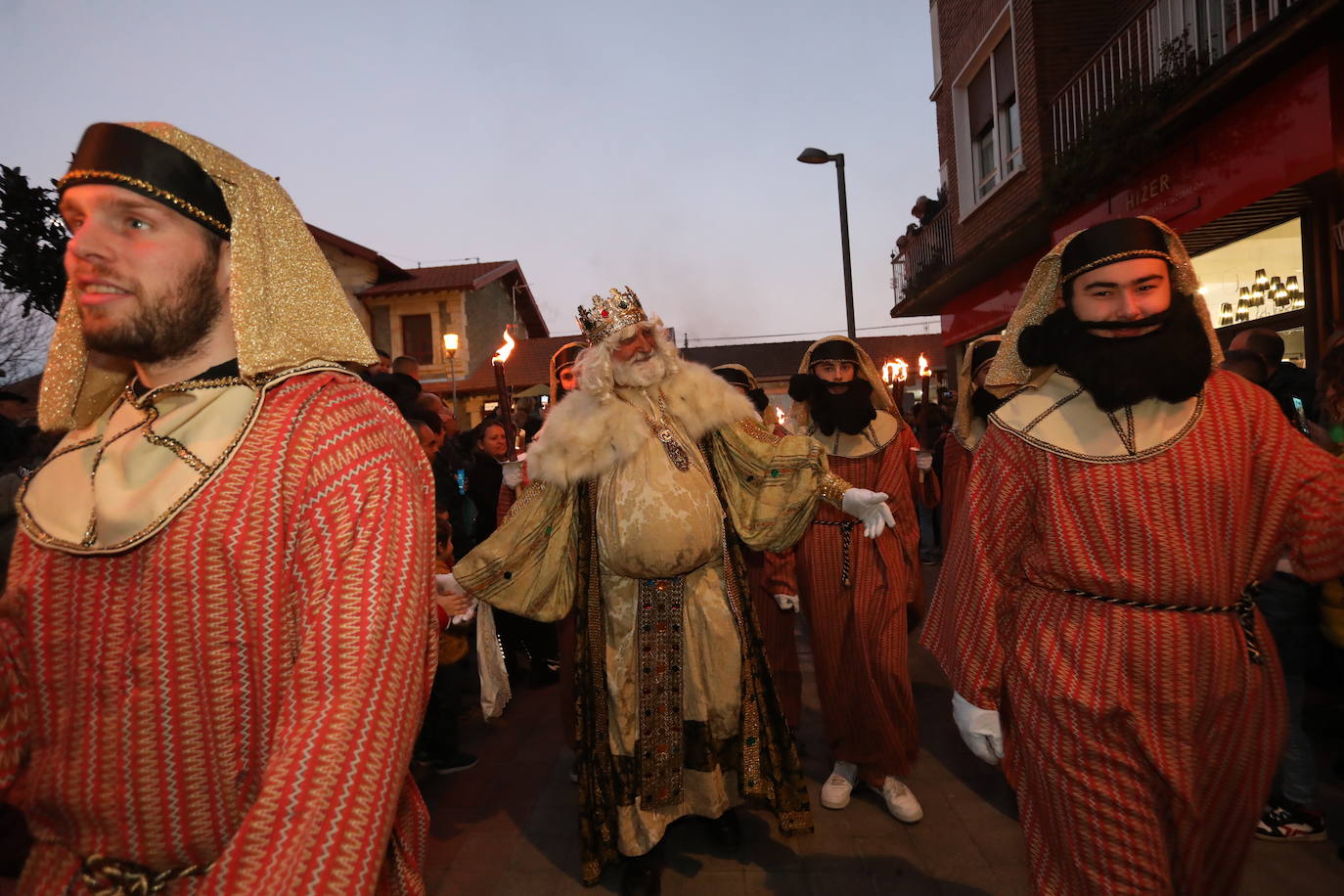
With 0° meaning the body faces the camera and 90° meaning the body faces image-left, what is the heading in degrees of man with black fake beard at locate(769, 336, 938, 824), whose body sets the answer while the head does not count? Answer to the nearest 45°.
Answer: approximately 0°

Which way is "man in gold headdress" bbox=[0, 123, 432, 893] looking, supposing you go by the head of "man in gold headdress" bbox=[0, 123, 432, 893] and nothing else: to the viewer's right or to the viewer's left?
to the viewer's left

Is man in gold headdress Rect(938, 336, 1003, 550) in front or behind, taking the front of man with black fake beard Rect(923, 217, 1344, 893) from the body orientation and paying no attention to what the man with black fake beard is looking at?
behind

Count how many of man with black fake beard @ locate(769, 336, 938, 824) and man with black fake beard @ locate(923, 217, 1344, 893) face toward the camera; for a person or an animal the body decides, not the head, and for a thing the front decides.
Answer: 2

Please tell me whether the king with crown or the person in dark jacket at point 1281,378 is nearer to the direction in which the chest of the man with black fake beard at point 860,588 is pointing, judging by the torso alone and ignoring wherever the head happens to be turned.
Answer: the king with crown

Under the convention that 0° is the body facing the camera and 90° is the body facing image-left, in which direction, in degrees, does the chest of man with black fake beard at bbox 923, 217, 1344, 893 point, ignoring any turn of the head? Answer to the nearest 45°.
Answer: approximately 0°

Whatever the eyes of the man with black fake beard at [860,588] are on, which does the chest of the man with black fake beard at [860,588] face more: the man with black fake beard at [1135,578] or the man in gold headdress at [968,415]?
the man with black fake beard
